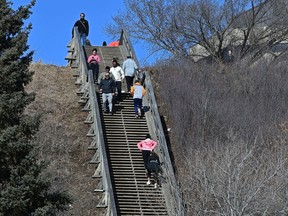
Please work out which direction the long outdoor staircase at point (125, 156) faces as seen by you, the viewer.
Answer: facing the viewer

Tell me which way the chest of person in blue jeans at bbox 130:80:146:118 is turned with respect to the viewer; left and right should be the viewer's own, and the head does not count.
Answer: facing away from the viewer

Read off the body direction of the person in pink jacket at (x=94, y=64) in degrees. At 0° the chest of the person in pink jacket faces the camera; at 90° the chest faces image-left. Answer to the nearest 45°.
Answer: approximately 0°

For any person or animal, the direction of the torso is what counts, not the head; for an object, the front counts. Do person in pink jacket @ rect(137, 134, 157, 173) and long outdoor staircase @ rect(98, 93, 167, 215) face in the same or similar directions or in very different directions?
very different directions

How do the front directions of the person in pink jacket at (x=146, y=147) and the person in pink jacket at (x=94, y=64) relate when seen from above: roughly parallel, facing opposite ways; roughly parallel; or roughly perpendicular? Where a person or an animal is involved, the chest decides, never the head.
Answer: roughly parallel, facing opposite ways

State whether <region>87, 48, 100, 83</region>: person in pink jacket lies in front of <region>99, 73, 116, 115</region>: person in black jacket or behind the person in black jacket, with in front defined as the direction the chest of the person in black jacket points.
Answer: behind

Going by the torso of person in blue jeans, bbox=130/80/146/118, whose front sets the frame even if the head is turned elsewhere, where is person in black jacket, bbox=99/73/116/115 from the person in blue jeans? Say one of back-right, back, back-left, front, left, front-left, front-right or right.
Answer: left

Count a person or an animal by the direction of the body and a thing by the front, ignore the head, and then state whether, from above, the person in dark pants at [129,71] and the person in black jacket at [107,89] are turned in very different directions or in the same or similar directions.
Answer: very different directions

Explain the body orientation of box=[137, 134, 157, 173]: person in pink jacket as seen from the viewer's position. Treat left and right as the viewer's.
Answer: facing away from the viewer

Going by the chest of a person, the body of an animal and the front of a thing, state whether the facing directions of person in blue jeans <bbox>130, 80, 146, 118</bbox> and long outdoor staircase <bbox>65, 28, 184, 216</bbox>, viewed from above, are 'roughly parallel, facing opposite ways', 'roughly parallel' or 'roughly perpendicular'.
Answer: roughly parallel, facing opposite ways

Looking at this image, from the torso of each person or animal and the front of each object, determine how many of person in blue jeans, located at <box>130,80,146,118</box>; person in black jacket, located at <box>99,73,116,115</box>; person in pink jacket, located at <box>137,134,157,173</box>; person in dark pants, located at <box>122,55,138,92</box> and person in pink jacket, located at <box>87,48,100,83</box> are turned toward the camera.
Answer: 2

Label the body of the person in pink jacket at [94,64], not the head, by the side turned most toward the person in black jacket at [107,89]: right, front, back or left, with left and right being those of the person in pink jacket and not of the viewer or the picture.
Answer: front
